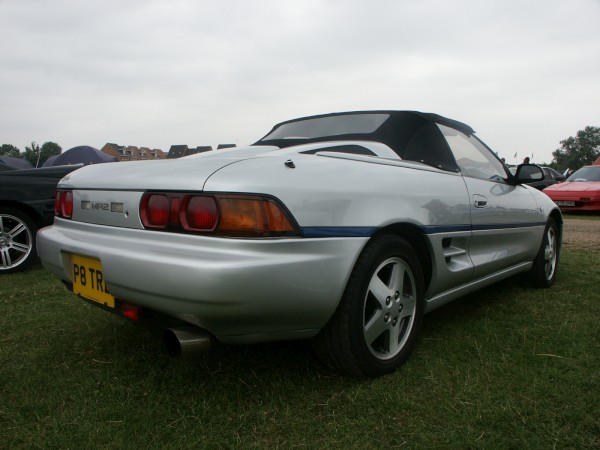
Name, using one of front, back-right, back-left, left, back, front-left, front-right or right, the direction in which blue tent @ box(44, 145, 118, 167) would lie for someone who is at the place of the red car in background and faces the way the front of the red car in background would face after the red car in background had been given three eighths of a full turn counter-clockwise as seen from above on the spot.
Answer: back

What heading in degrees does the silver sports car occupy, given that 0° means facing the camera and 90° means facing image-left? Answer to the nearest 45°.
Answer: approximately 225°

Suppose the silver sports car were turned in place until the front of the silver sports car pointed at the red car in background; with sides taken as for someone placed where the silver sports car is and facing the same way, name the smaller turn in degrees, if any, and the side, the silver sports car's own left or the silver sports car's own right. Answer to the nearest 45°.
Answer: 0° — it already faces it

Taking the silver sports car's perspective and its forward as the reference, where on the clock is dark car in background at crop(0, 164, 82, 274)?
The dark car in background is roughly at 9 o'clock from the silver sports car.

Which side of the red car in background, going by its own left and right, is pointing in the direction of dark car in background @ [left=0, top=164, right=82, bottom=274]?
front

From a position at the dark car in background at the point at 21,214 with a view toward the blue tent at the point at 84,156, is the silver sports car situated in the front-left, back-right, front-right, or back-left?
back-right

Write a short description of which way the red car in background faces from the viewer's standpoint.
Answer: facing the viewer and to the left of the viewer

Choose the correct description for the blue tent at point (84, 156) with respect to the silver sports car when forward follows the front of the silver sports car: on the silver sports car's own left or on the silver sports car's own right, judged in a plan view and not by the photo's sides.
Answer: on the silver sports car's own left

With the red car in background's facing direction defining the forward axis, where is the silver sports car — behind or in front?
in front
